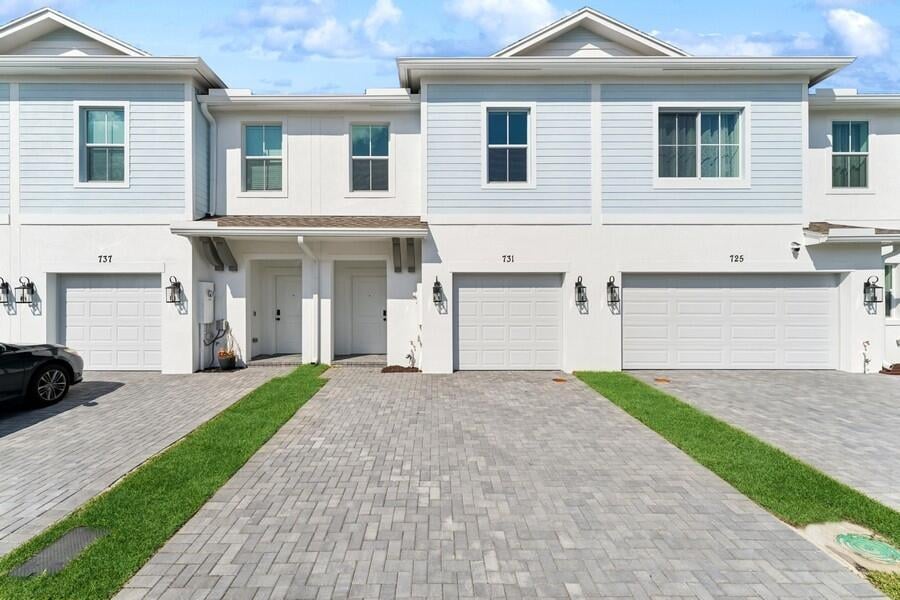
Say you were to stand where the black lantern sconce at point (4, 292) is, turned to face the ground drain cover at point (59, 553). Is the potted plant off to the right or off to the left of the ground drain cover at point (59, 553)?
left

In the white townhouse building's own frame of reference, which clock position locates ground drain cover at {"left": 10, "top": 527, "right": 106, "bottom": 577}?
The ground drain cover is roughly at 1 o'clock from the white townhouse building.

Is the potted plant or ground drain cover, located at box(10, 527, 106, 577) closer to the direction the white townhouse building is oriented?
the ground drain cover

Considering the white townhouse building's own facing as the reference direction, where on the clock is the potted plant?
The potted plant is roughly at 3 o'clock from the white townhouse building.

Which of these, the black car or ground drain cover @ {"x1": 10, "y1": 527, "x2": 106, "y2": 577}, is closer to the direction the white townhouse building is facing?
the ground drain cover

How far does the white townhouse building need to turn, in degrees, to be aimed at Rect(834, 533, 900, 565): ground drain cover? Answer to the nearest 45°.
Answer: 0° — it already faces it

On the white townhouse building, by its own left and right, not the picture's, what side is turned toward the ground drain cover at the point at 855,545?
front

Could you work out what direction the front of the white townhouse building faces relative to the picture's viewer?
facing the viewer
